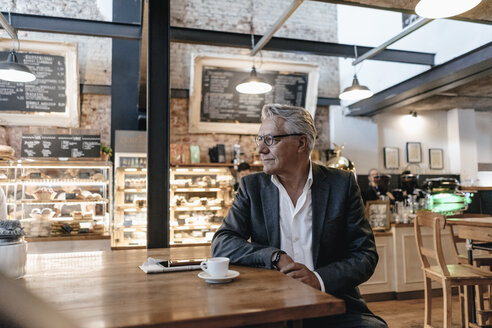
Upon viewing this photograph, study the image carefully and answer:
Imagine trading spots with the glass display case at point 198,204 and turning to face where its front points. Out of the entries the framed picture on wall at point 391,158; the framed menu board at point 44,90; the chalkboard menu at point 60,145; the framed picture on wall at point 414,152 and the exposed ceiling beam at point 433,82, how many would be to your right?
2

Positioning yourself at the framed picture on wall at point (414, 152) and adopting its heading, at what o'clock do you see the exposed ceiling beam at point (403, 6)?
The exposed ceiling beam is roughly at 12 o'clock from the framed picture on wall.

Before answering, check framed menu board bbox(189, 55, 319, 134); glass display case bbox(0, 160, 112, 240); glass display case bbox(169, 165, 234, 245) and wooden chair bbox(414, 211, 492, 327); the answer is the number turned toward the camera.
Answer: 3

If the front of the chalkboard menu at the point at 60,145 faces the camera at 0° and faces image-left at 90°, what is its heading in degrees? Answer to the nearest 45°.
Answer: approximately 0°

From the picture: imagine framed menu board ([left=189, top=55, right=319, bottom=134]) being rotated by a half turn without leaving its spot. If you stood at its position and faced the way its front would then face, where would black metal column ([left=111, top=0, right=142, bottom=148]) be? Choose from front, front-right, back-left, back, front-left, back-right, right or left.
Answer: left

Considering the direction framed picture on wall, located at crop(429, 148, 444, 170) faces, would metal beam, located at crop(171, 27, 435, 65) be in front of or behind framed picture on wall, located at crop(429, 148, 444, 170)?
in front

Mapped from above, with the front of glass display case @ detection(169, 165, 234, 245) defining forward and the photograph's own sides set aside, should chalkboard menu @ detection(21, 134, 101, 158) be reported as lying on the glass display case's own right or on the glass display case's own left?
on the glass display case's own right

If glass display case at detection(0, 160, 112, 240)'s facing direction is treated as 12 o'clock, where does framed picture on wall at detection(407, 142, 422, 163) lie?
The framed picture on wall is roughly at 9 o'clock from the glass display case.

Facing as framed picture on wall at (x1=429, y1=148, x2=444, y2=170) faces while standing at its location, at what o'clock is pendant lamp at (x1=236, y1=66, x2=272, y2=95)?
The pendant lamp is roughly at 1 o'clock from the framed picture on wall.

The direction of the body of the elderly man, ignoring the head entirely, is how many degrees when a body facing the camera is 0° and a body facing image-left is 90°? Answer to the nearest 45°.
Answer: approximately 45°

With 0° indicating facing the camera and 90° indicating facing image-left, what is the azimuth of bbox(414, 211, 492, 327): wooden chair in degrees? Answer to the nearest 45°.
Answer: approximately 225°
